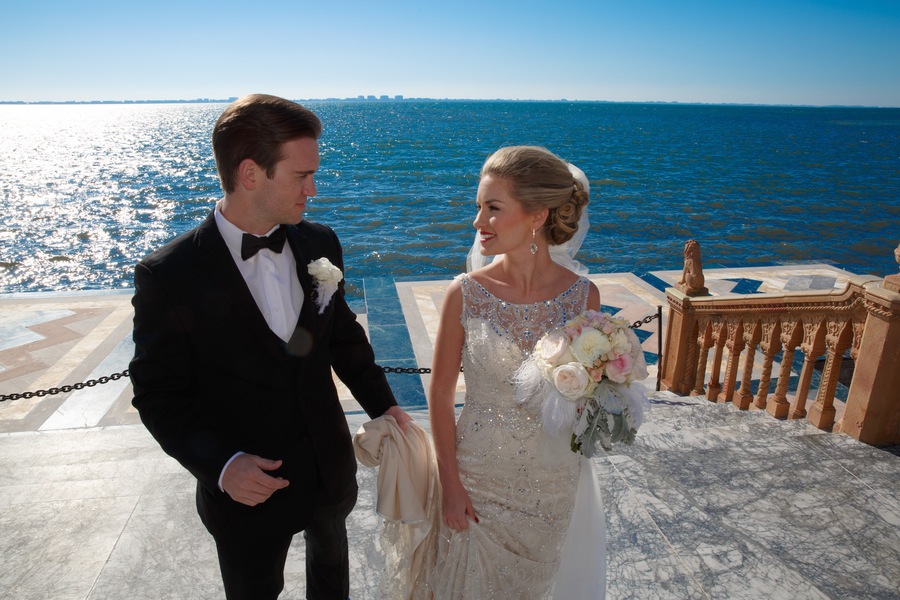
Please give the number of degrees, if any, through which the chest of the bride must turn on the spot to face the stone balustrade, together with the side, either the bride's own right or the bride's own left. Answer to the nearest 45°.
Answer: approximately 135° to the bride's own left

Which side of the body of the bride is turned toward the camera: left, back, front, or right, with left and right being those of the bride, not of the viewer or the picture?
front

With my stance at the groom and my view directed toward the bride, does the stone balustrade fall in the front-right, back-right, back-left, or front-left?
front-left

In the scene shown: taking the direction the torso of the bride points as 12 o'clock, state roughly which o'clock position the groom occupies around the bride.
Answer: The groom is roughly at 2 o'clock from the bride.

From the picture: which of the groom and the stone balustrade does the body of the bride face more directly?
the groom

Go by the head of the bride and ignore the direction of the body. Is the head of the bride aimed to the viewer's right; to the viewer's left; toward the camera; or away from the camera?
to the viewer's left

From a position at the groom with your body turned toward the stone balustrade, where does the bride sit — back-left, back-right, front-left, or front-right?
front-right

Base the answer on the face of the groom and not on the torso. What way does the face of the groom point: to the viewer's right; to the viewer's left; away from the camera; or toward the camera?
to the viewer's right

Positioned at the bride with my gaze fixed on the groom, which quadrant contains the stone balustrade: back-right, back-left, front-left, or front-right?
back-right
